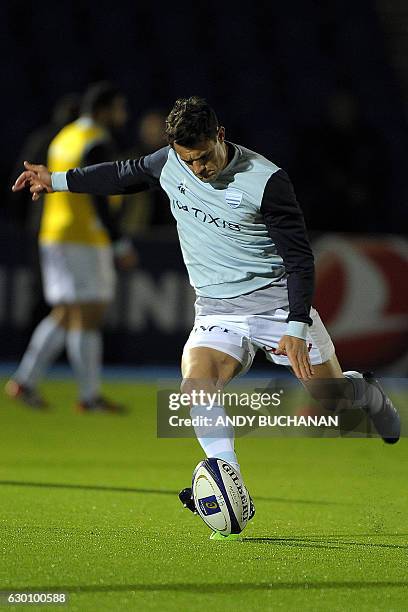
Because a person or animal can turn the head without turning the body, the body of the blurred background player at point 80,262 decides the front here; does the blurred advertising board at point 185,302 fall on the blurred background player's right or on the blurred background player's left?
on the blurred background player's left

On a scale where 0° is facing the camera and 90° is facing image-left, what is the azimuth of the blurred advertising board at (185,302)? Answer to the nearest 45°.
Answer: approximately 0°

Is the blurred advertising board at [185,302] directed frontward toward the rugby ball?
yes

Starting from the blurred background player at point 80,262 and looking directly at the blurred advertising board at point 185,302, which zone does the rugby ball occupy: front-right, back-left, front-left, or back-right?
back-right

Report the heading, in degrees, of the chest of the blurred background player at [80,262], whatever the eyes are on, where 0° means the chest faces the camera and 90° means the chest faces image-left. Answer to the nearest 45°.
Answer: approximately 270°

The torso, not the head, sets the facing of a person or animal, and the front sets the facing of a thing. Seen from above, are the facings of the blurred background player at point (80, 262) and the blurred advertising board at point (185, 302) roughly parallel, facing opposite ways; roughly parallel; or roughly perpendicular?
roughly perpendicular

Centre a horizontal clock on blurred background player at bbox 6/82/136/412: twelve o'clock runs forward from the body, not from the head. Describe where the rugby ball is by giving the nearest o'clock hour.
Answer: The rugby ball is roughly at 3 o'clock from the blurred background player.

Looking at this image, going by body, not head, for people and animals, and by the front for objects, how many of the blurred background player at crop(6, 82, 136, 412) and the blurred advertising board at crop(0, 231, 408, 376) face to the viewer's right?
1
